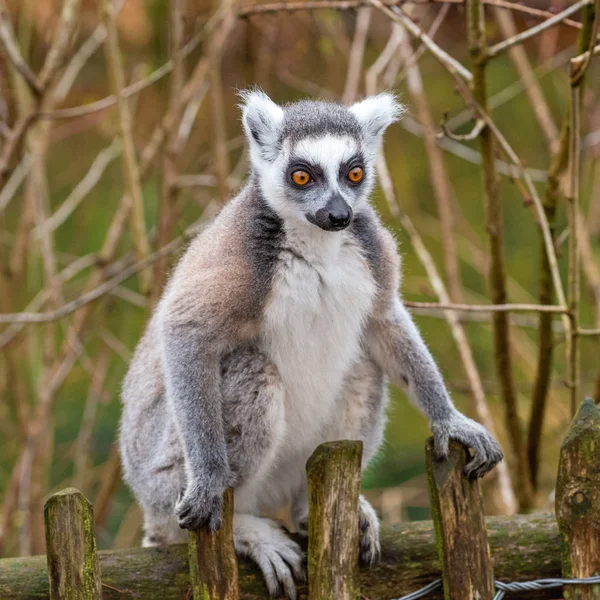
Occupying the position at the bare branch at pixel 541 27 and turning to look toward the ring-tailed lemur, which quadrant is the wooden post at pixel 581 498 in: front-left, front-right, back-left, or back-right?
front-left

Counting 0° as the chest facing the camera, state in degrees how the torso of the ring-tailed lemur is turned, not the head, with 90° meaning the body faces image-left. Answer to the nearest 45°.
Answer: approximately 315°

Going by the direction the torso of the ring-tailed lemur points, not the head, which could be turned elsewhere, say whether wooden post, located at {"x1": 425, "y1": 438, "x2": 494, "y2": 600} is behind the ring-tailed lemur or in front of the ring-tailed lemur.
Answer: in front

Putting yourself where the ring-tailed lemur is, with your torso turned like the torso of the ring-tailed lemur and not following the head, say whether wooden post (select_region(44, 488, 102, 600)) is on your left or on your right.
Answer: on your right

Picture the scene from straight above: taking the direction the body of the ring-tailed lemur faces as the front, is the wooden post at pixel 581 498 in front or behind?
in front

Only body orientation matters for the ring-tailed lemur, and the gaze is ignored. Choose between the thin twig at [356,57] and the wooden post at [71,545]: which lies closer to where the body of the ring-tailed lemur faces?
the wooden post

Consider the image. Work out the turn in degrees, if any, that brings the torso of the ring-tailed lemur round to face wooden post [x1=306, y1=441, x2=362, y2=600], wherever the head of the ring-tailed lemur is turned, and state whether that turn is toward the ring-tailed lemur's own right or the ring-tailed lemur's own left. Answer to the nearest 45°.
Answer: approximately 45° to the ring-tailed lemur's own right

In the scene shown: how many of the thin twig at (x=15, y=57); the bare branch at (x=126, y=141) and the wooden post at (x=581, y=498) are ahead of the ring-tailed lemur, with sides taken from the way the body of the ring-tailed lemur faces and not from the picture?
1

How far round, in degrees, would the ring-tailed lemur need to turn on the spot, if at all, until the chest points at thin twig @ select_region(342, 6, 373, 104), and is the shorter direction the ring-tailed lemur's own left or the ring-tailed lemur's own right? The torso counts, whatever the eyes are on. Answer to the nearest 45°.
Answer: approximately 135° to the ring-tailed lemur's own left

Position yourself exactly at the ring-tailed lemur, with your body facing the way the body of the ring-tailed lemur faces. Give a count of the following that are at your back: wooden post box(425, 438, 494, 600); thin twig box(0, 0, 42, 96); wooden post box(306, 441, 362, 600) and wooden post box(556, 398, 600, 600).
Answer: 1
